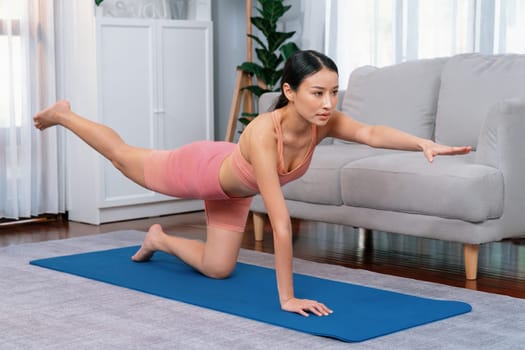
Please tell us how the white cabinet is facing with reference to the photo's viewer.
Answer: facing the viewer and to the right of the viewer

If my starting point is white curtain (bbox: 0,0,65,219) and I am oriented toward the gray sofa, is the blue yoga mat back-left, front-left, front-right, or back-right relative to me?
front-right

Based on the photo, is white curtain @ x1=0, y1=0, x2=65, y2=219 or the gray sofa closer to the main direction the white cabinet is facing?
the gray sofa

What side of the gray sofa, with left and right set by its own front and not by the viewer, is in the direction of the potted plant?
right

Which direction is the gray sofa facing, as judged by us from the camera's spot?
facing the viewer and to the left of the viewer

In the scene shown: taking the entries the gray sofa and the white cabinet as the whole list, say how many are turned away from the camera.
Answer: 0

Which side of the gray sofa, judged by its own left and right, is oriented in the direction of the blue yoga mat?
front

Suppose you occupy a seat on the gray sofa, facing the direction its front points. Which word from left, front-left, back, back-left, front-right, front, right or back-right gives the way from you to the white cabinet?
right

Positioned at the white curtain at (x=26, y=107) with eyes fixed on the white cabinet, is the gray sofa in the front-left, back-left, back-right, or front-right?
front-right

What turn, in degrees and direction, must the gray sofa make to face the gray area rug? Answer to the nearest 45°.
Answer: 0° — it already faces it
